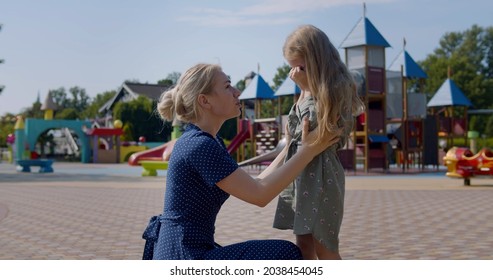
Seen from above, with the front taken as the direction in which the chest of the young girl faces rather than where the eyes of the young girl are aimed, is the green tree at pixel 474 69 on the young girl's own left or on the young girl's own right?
on the young girl's own right

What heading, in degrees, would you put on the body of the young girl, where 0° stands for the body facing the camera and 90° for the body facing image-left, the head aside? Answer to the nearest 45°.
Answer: approximately 90°

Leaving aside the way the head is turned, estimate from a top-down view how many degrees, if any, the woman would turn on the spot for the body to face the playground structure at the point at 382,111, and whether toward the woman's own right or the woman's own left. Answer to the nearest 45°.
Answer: approximately 90° to the woman's own left

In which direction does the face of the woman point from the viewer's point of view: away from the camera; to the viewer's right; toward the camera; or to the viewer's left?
to the viewer's right

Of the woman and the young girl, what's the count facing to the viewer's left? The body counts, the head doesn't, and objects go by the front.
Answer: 1

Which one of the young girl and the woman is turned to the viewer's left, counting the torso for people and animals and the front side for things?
the young girl

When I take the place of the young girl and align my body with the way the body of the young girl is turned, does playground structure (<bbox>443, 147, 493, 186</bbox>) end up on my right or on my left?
on my right

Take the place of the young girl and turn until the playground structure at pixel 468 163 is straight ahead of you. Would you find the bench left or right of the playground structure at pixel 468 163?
left

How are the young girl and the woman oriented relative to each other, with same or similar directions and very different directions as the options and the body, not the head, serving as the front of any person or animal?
very different directions

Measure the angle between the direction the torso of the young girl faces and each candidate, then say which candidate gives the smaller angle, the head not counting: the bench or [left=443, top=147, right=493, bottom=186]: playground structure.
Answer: the bench

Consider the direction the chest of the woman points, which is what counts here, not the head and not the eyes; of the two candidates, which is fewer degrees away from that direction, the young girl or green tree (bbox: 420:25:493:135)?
the young girl

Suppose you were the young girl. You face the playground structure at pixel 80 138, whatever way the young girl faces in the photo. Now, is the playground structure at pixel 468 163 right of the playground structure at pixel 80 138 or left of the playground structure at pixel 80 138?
right

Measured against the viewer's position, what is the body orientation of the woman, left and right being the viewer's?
facing to the right of the viewer

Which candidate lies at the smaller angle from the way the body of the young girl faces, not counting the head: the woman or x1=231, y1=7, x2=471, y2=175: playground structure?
the woman

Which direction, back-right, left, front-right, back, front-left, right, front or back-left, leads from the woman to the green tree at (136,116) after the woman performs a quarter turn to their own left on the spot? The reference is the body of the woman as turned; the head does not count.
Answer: front
